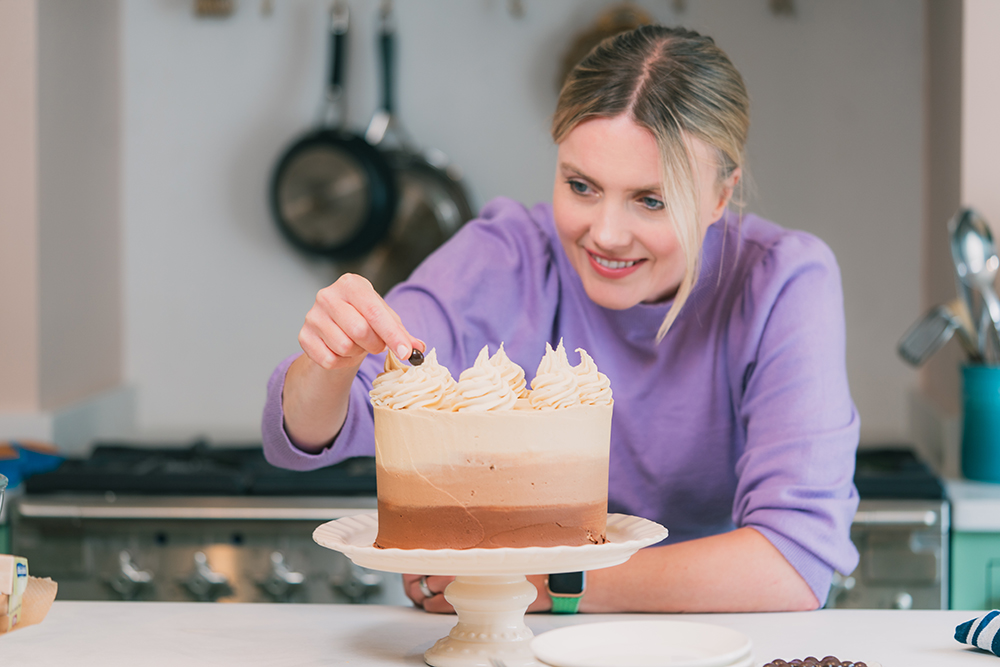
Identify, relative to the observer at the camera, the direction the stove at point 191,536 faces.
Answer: facing the viewer

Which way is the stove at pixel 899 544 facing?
toward the camera

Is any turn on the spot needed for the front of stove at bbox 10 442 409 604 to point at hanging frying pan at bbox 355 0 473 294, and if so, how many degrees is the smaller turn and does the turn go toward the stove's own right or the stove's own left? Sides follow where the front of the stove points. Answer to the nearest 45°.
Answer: approximately 135° to the stove's own left

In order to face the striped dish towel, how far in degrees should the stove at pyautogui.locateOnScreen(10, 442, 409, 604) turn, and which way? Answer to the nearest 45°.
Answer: approximately 45° to its left

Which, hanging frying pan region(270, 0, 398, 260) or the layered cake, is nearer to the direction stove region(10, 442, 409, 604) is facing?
the layered cake

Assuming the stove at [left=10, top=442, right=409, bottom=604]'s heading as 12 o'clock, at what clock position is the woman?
The woman is roughly at 11 o'clock from the stove.

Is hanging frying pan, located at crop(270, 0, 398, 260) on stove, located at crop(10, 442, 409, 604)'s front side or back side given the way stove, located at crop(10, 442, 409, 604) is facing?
on the back side

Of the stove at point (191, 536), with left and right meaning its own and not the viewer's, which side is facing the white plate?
front

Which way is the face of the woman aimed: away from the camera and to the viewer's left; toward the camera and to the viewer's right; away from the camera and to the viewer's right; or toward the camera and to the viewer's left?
toward the camera and to the viewer's left
